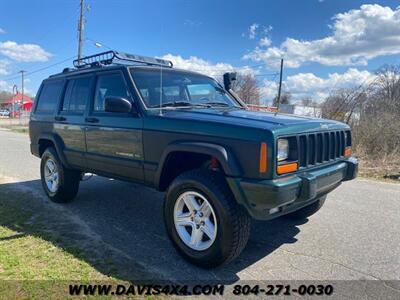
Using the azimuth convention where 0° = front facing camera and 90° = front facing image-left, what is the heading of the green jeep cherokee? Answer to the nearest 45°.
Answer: approximately 315°

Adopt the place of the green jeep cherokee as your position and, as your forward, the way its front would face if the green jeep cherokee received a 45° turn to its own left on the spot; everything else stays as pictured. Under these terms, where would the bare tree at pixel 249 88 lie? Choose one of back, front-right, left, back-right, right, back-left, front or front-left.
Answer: left
